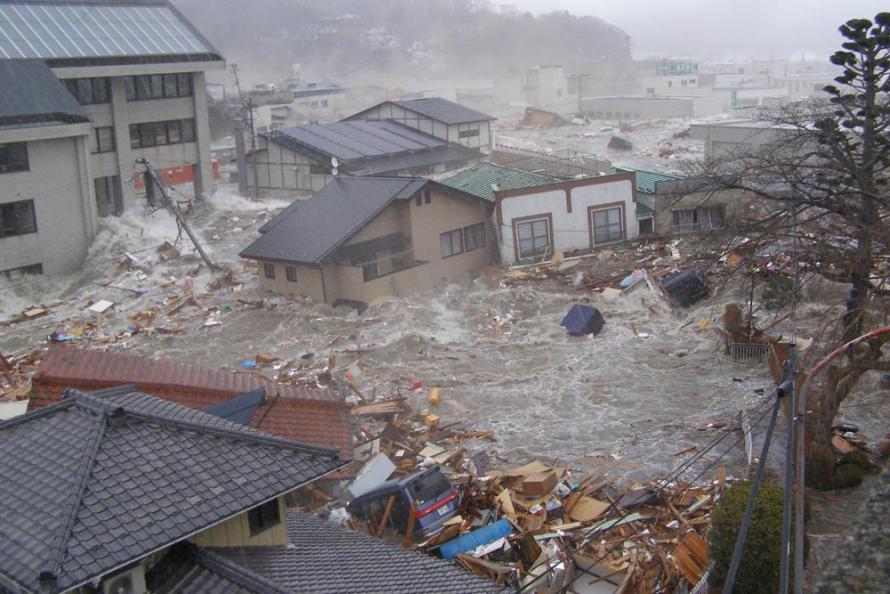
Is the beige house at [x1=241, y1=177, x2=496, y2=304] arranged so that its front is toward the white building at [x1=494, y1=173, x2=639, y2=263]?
no

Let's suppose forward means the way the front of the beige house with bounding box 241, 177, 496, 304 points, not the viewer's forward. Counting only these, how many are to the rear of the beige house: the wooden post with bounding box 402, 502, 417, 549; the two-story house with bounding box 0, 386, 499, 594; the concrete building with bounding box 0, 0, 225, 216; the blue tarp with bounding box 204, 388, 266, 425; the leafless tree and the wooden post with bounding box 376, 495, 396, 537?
1

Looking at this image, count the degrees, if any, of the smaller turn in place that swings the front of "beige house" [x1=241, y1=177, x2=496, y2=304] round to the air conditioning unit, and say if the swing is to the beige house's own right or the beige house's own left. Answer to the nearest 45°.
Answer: approximately 45° to the beige house's own right

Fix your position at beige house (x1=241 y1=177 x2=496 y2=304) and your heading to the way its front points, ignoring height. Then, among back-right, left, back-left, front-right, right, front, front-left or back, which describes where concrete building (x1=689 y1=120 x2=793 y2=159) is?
left

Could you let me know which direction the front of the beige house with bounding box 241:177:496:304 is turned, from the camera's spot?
facing the viewer and to the right of the viewer

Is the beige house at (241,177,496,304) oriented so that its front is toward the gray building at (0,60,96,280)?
no

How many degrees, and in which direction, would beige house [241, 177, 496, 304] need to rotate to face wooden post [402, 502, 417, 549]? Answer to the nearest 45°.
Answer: approximately 45° to its right

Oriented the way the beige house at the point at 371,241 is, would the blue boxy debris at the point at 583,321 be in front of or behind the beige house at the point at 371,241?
in front

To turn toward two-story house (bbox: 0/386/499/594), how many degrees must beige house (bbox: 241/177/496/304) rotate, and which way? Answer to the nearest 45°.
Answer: approximately 45° to its right

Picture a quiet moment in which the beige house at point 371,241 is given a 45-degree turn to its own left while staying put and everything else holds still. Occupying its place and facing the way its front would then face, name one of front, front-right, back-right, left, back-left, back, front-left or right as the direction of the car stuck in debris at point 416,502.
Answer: right

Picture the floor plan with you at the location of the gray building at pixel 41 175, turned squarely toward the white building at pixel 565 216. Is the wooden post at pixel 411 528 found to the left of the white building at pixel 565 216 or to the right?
right

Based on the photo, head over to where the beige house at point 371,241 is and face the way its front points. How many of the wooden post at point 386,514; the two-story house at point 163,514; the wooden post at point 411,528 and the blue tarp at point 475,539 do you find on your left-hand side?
0

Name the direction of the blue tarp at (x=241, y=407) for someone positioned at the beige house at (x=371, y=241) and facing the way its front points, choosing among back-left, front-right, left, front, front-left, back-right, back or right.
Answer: front-right

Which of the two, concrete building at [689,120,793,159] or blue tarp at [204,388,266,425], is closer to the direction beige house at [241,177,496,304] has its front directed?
the blue tarp
